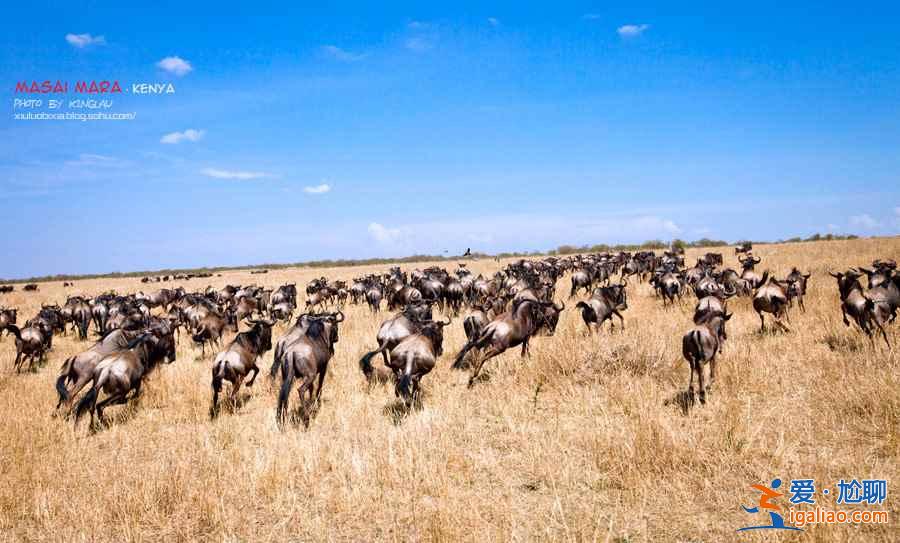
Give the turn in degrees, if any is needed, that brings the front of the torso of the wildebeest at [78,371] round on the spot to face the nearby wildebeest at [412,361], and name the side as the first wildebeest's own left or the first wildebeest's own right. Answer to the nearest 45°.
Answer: approximately 90° to the first wildebeest's own right

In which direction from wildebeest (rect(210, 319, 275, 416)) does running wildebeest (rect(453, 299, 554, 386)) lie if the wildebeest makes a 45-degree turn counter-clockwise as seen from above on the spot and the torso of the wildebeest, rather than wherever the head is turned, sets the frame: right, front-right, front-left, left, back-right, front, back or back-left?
right

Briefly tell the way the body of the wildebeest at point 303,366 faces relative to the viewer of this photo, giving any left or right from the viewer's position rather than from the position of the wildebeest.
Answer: facing away from the viewer and to the right of the viewer

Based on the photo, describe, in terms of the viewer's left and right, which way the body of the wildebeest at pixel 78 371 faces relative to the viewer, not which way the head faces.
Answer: facing away from the viewer and to the right of the viewer

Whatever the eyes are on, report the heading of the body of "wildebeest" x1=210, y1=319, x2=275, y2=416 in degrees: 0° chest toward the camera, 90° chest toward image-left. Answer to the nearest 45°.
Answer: approximately 225°

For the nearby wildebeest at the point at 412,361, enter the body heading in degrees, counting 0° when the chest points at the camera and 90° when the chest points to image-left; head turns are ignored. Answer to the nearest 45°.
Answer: approximately 225°

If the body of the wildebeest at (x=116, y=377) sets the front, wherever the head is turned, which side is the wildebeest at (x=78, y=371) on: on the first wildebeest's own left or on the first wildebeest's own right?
on the first wildebeest's own left

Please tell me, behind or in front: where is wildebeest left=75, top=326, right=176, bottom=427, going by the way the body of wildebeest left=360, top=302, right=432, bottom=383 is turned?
behind

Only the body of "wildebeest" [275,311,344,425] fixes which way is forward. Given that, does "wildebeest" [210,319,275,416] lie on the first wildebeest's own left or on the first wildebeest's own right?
on the first wildebeest's own left
